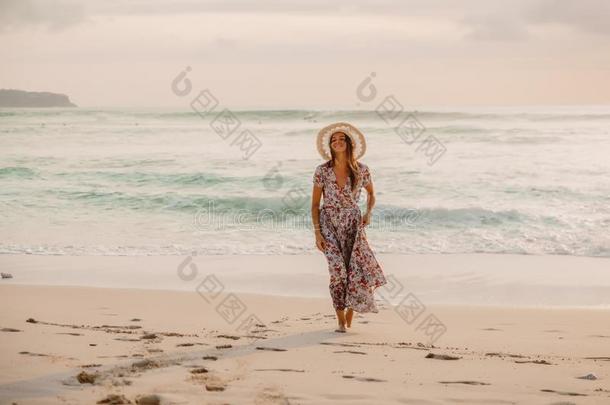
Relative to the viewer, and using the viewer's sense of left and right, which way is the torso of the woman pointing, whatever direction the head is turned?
facing the viewer
